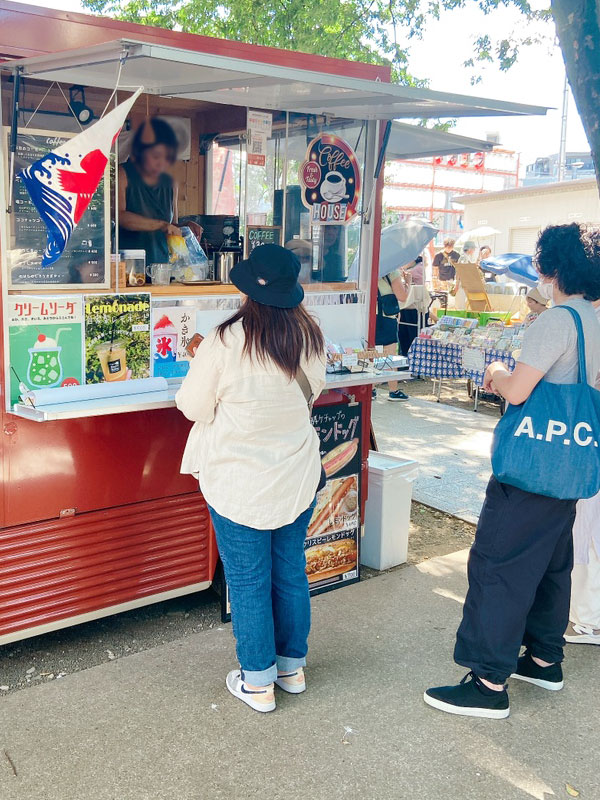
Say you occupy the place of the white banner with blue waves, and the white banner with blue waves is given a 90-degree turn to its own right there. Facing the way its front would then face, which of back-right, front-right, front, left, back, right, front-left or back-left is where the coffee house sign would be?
back-right

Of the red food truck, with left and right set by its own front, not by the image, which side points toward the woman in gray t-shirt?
left

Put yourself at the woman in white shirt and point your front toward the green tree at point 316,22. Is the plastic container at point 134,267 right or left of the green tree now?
left

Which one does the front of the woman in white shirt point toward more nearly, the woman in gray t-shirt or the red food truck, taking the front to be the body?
the red food truck

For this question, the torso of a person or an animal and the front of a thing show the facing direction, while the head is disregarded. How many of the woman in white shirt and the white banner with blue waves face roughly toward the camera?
1

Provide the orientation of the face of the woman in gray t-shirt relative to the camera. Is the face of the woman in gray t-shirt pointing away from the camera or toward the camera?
away from the camera

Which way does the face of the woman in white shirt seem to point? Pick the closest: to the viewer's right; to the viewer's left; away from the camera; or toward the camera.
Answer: away from the camera

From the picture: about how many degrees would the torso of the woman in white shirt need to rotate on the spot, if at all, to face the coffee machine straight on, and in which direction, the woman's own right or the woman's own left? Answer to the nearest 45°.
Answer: approximately 45° to the woman's own right

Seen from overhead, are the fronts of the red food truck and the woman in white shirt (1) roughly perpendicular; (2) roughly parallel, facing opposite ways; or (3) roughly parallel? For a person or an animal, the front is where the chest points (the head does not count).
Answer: roughly perpendicular

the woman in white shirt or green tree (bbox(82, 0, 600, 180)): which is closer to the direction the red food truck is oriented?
the woman in white shirt

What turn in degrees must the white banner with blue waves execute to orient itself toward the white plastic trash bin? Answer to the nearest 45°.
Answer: approximately 135° to its left

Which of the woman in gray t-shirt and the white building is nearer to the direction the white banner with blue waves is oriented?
the woman in gray t-shirt

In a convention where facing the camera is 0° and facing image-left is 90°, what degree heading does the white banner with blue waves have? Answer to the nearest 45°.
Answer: approximately 0°

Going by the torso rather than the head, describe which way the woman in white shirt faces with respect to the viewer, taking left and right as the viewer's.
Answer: facing away from the viewer and to the left of the viewer
